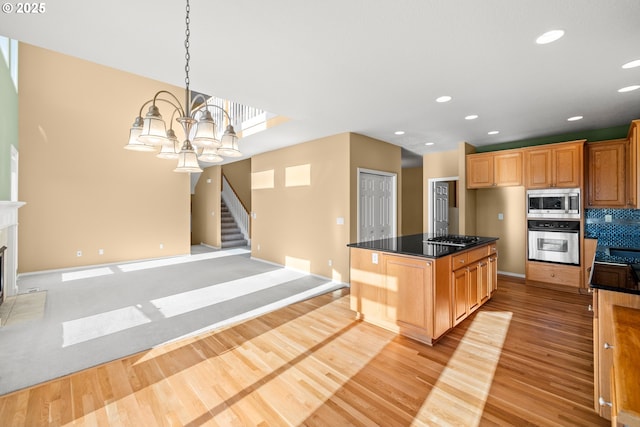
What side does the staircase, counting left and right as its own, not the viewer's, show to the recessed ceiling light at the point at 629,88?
front

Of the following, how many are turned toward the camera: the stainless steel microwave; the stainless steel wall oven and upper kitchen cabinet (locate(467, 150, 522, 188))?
3

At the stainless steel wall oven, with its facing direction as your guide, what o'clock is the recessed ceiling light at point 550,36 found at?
The recessed ceiling light is roughly at 12 o'clock from the stainless steel wall oven.

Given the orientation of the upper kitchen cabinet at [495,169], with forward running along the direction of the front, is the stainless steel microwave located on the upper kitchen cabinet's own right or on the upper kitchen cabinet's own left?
on the upper kitchen cabinet's own left

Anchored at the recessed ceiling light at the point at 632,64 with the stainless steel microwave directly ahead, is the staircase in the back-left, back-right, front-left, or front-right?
front-left

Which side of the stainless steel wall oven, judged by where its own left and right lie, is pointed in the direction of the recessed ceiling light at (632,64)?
front

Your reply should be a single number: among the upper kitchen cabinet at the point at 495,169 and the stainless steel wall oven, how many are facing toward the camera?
2

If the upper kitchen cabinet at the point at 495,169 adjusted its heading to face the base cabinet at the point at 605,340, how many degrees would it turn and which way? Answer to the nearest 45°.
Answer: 0° — it already faces it

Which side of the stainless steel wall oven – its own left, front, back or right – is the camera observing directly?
front
